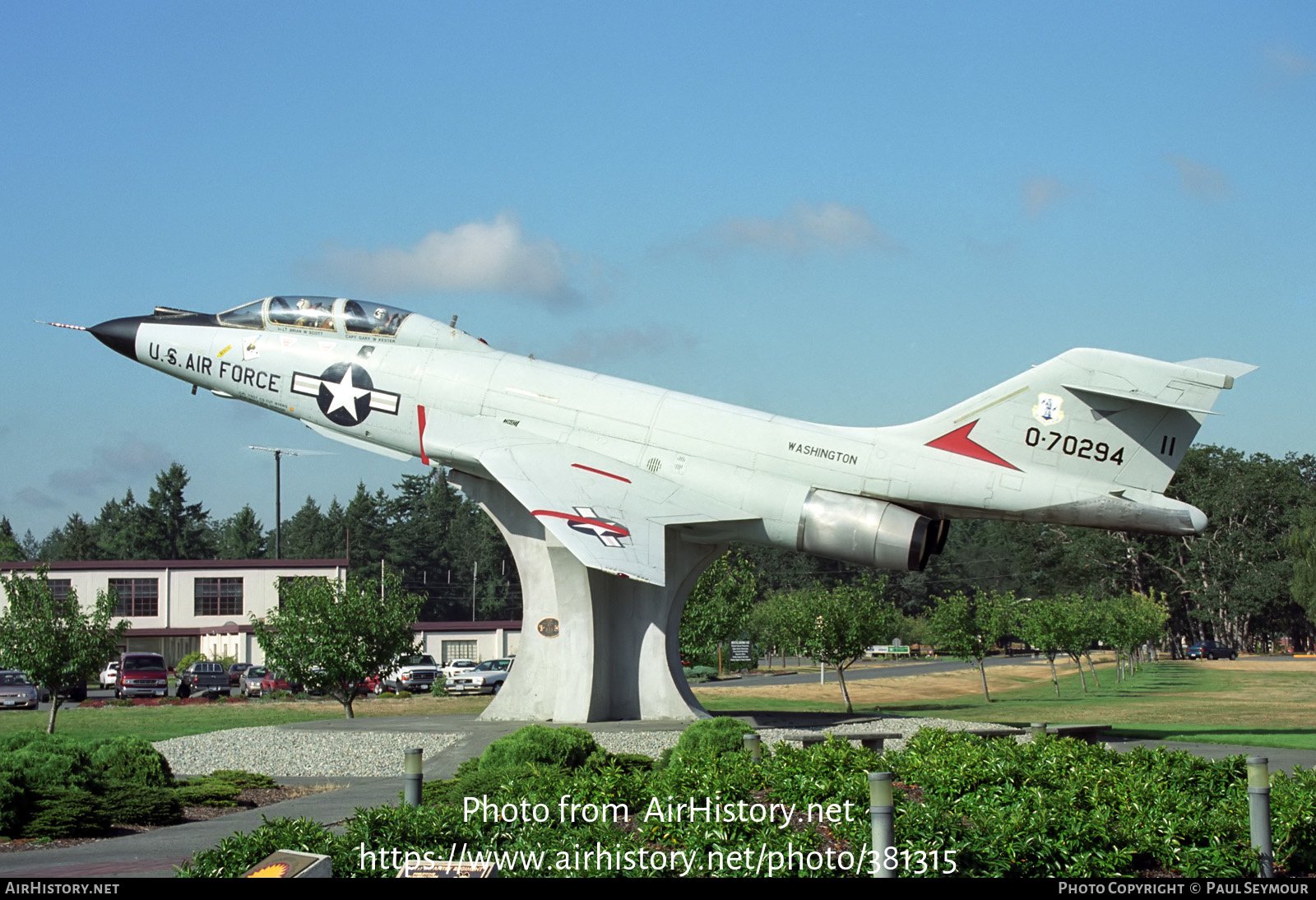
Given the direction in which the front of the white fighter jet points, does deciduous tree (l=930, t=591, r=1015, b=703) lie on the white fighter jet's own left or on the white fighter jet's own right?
on the white fighter jet's own right

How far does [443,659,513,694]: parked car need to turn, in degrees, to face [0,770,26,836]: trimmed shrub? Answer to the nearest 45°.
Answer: approximately 45° to its left

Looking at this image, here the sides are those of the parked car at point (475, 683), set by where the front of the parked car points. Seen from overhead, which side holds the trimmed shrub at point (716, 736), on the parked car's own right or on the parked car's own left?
on the parked car's own left

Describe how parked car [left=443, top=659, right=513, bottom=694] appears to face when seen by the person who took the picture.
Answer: facing the viewer and to the left of the viewer

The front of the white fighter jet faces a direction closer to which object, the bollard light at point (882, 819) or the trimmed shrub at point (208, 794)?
the trimmed shrub

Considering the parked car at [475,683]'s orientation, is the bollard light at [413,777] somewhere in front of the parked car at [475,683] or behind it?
in front

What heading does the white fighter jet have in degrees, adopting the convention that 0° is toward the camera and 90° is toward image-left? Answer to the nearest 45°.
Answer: approximately 90°

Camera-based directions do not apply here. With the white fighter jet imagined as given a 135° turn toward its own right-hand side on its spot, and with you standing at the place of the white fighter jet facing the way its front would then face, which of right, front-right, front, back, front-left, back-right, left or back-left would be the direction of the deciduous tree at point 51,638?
left

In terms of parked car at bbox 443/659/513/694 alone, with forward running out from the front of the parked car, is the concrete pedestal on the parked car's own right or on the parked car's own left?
on the parked car's own left

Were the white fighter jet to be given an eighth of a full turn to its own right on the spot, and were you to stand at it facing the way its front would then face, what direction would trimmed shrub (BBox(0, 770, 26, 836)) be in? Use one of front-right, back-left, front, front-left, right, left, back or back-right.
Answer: left

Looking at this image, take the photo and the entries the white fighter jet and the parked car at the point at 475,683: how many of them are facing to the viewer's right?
0
